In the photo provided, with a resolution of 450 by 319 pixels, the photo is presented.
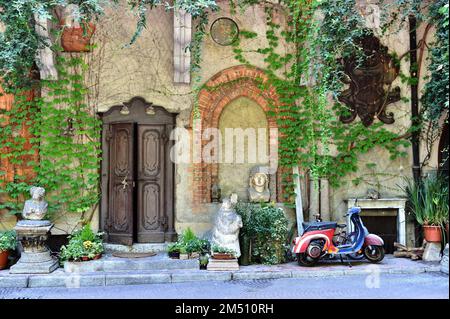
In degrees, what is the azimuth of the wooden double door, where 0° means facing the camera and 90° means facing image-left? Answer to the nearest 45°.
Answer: approximately 0°

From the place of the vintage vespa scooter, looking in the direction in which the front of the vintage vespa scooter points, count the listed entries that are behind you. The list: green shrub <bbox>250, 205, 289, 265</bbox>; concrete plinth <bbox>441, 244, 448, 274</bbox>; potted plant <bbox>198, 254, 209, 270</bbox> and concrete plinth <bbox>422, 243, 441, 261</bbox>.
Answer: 2

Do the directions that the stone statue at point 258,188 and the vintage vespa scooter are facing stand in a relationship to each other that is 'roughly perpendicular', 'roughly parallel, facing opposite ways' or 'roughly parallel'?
roughly perpendicular

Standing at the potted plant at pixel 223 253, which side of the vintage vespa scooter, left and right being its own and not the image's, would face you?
back

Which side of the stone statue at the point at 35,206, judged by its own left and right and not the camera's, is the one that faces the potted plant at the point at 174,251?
left

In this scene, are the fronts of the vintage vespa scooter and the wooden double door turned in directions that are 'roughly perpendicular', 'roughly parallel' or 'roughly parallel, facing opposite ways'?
roughly perpendicular

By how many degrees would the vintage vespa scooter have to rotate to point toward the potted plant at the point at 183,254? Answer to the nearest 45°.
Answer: approximately 180°

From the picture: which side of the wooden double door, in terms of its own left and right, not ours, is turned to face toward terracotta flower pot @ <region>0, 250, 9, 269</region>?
right

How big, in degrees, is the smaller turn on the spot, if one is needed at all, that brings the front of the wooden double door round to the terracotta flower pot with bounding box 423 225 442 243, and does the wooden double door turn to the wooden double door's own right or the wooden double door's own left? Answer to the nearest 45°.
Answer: approximately 90° to the wooden double door's own left

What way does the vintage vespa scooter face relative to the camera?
to the viewer's right

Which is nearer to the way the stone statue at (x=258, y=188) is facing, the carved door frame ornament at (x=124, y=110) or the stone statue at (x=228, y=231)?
the stone statue

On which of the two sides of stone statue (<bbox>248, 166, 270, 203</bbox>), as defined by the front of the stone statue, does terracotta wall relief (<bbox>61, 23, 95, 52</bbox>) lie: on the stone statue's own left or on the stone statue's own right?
on the stone statue's own right

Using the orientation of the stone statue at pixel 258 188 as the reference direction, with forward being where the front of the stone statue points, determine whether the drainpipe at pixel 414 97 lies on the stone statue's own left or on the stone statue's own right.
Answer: on the stone statue's own left

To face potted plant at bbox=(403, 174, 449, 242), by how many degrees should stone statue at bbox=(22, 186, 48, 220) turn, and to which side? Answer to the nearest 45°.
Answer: approximately 90° to its left

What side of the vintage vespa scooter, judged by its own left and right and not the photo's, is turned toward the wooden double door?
back

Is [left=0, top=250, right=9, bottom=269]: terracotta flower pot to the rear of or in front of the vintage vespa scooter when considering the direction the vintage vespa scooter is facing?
to the rear

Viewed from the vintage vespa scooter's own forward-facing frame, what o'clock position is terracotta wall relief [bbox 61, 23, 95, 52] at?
The terracotta wall relief is roughly at 6 o'clock from the vintage vespa scooter.
